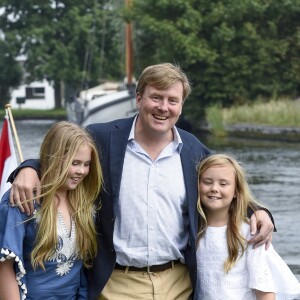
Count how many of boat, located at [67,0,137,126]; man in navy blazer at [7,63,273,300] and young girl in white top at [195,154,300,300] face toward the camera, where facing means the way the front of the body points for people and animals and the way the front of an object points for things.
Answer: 2

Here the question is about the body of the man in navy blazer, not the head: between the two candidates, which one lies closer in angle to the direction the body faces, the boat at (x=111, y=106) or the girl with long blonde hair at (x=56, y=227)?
the girl with long blonde hair

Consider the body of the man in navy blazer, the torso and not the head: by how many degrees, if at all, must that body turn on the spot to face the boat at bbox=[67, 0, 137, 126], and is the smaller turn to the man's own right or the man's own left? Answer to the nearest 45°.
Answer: approximately 180°

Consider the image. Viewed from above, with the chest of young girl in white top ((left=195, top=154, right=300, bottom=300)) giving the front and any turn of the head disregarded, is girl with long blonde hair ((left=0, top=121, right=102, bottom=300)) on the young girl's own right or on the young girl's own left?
on the young girl's own right

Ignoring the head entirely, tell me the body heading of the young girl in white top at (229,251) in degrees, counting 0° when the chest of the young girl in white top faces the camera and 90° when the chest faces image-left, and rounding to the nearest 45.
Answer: approximately 0°

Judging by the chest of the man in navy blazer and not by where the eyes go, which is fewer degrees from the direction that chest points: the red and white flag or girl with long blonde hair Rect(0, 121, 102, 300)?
the girl with long blonde hair
